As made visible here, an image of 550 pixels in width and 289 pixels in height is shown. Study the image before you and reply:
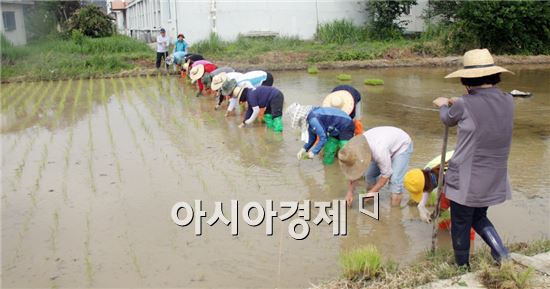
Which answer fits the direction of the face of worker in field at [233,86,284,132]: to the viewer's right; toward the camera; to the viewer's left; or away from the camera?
to the viewer's left

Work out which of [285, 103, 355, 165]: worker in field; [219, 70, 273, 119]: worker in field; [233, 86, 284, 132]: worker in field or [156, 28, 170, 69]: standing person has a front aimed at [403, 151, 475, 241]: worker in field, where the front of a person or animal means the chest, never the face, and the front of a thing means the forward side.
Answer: the standing person

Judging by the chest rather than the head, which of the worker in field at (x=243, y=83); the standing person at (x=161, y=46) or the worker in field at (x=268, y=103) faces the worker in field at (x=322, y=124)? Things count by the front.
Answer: the standing person

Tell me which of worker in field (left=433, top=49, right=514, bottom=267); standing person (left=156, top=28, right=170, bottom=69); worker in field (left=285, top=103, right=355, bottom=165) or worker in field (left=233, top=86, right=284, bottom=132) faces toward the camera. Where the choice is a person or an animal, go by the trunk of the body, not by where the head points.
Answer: the standing person

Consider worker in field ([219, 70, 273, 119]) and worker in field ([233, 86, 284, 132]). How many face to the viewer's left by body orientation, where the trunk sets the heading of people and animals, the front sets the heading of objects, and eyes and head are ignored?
2

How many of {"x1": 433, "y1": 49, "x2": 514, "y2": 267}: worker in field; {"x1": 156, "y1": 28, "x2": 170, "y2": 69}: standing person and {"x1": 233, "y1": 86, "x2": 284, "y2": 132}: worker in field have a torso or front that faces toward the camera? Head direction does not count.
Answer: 1

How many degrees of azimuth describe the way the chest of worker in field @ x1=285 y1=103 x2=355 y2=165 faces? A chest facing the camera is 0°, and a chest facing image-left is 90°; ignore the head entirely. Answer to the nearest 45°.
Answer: approximately 90°

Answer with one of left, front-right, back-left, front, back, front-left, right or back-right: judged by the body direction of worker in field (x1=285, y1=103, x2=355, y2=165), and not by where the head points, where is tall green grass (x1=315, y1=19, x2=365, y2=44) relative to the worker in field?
right

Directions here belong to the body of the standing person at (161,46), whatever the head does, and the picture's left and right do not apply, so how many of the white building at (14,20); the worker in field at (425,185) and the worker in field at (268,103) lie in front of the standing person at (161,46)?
2

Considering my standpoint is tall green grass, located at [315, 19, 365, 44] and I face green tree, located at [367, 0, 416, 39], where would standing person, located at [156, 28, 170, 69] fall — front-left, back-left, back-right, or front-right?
back-right

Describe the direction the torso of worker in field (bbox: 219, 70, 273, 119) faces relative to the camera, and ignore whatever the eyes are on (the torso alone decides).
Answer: to the viewer's left

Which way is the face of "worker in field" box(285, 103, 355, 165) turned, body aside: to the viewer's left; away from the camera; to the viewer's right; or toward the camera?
to the viewer's left

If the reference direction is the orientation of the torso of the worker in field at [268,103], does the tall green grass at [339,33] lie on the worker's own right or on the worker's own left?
on the worker's own right

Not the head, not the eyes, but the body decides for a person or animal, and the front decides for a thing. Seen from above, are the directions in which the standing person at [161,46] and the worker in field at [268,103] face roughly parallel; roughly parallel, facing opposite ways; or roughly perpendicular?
roughly perpendicular

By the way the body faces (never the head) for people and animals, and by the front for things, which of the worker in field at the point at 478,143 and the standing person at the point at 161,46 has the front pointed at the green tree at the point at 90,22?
the worker in field
